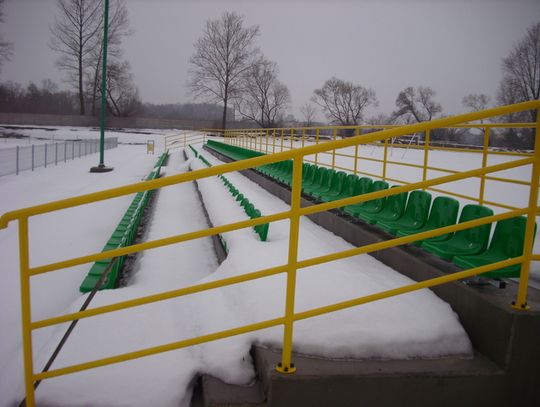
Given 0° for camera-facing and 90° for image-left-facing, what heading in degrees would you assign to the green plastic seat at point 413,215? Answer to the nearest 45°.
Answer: approximately 45°

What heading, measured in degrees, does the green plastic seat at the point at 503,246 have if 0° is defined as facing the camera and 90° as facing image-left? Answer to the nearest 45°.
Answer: approximately 45°

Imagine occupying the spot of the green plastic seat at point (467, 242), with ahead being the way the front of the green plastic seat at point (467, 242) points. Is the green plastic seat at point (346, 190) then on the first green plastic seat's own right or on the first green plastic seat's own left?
on the first green plastic seat's own right

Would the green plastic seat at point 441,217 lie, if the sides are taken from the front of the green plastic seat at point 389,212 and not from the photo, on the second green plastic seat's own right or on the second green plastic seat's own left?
on the second green plastic seat's own left

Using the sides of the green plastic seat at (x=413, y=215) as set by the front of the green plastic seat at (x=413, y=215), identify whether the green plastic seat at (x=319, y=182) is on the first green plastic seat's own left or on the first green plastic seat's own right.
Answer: on the first green plastic seat's own right

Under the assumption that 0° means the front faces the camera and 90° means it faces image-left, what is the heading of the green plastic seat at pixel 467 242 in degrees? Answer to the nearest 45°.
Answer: approximately 45°

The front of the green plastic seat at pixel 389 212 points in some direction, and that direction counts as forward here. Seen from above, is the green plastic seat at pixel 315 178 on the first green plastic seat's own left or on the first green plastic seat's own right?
on the first green plastic seat's own right

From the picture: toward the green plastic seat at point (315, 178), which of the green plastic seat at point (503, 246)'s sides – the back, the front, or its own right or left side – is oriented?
right

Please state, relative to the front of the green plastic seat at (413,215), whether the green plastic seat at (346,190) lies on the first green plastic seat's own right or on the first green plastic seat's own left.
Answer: on the first green plastic seat's own right
